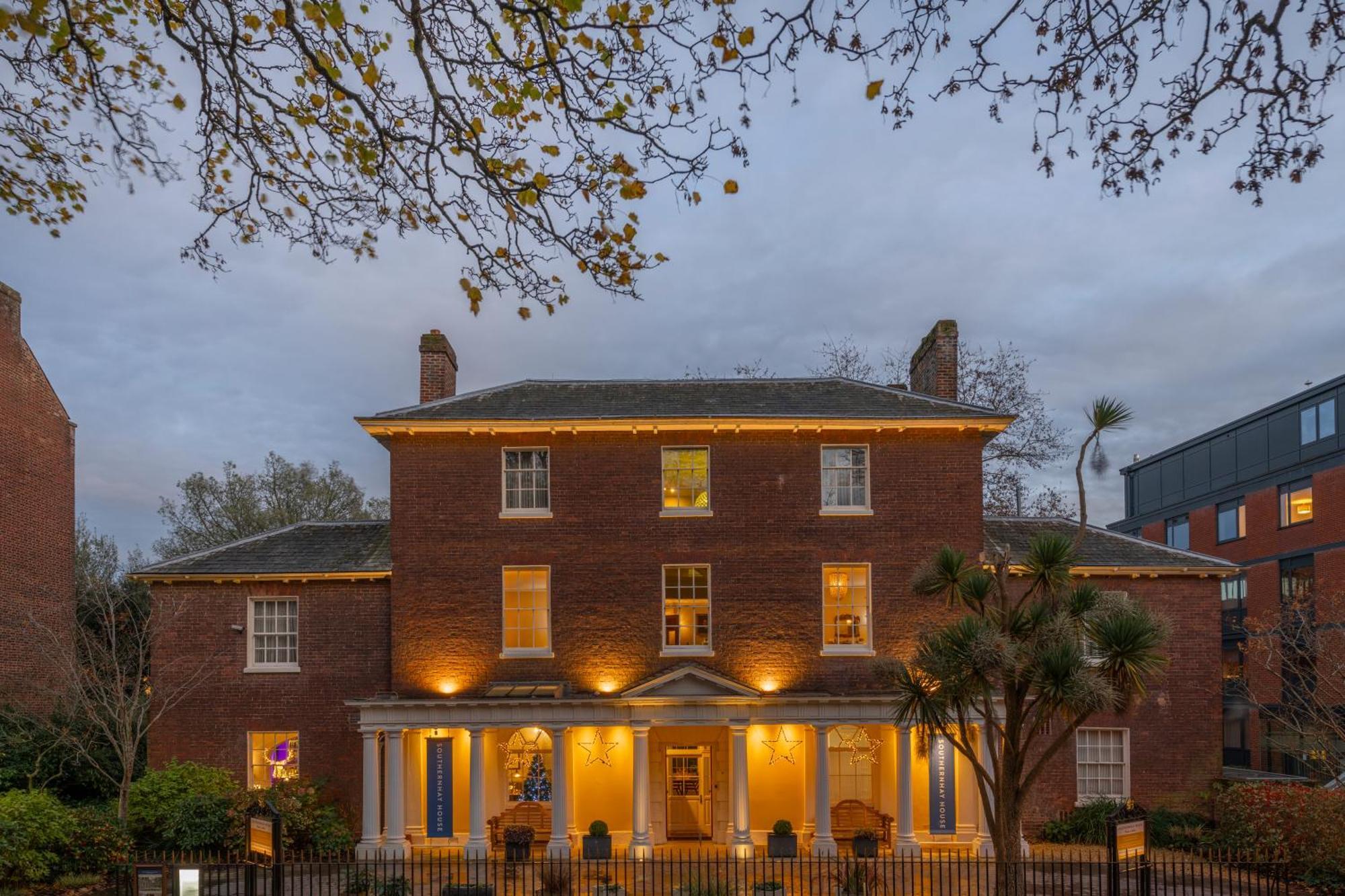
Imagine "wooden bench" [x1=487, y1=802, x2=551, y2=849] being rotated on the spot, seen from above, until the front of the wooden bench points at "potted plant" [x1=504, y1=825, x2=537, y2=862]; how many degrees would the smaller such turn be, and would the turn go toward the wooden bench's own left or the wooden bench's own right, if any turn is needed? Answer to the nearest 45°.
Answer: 0° — it already faces it

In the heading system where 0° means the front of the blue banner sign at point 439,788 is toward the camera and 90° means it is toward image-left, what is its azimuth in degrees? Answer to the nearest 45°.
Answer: approximately 0°

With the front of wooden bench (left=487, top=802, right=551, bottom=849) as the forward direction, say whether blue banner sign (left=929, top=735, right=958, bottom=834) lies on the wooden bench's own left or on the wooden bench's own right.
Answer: on the wooden bench's own left

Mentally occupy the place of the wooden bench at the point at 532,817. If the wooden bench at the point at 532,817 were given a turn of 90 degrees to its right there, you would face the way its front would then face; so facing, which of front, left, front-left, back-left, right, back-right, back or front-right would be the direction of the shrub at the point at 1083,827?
back

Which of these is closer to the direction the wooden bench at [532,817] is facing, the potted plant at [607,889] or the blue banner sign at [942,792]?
the potted plant

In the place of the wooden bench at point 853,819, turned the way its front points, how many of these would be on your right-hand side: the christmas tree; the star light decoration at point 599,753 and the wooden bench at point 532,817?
3

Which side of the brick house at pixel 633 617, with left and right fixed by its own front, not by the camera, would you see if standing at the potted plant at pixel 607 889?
front

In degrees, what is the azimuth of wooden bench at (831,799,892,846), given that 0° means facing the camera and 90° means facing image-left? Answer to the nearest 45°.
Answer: approximately 0°

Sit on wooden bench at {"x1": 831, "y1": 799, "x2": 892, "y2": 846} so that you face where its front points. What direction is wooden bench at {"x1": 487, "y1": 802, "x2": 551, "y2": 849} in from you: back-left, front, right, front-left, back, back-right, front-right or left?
right
